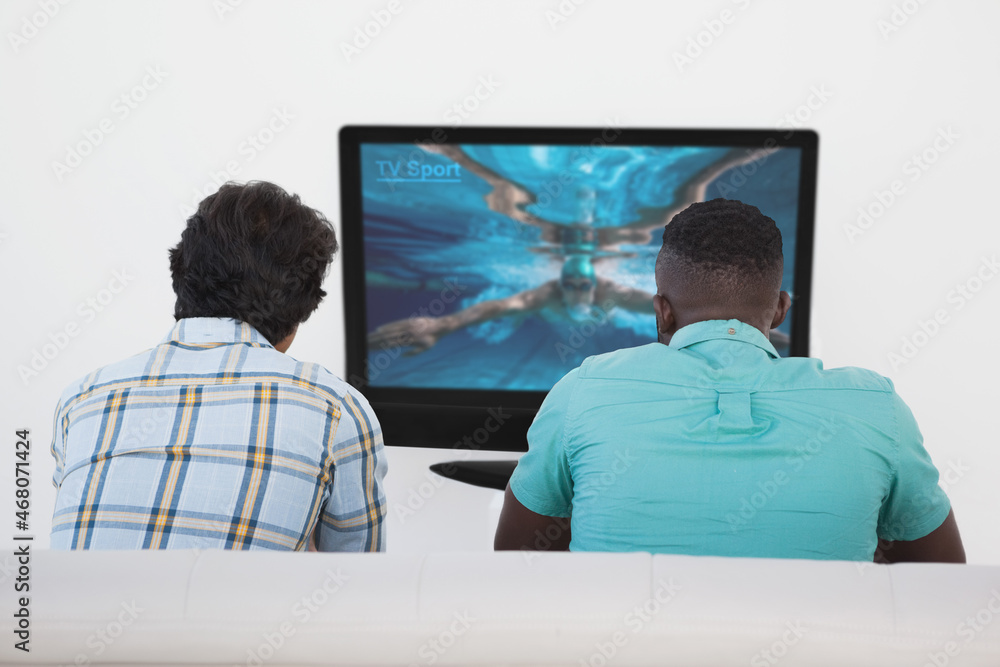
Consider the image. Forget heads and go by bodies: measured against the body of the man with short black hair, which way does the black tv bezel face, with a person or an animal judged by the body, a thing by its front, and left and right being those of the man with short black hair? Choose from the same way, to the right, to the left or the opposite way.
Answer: the opposite way

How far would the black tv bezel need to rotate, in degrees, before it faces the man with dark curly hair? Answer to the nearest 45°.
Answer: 0° — it already faces them

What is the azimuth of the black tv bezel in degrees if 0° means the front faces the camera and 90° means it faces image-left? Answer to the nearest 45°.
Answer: approximately 0°

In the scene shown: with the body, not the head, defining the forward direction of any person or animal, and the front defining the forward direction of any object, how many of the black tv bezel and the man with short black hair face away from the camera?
1

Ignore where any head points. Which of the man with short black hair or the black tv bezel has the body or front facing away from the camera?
the man with short black hair

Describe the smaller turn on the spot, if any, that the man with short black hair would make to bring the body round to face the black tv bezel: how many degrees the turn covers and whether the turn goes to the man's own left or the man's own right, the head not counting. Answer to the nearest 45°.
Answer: approximately 45° to the man's own left

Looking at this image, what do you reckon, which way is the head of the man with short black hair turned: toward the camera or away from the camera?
away from the camera

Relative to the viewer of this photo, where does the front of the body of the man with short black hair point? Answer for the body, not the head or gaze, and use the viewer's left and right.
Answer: facing away from the viewer

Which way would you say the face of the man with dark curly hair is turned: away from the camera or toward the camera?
away from the camera
